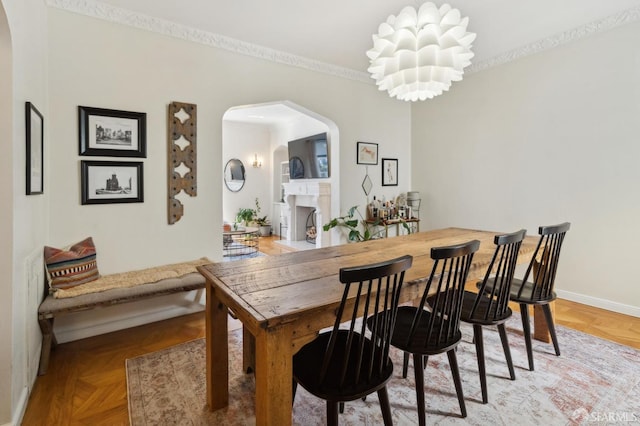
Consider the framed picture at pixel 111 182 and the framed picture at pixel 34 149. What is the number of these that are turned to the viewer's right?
1

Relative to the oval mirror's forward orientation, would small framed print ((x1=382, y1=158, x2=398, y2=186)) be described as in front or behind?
in front

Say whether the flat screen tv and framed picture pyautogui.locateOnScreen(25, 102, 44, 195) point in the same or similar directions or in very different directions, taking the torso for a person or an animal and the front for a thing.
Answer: very different directions

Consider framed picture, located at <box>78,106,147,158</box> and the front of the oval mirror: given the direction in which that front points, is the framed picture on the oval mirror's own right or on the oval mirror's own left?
on the oval mirror's own right

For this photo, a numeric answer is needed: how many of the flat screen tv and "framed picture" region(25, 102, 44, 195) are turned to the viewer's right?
1

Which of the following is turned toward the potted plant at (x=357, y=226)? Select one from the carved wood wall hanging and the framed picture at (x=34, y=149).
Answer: the framed picture

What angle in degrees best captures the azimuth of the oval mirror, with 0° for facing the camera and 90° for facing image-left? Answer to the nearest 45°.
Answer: approximately 315°

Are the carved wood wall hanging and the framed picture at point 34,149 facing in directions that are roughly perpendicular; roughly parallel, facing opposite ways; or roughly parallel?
roughly perpendicular

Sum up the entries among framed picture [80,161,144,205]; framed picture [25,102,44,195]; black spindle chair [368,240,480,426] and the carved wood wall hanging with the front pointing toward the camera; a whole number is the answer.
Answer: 2
